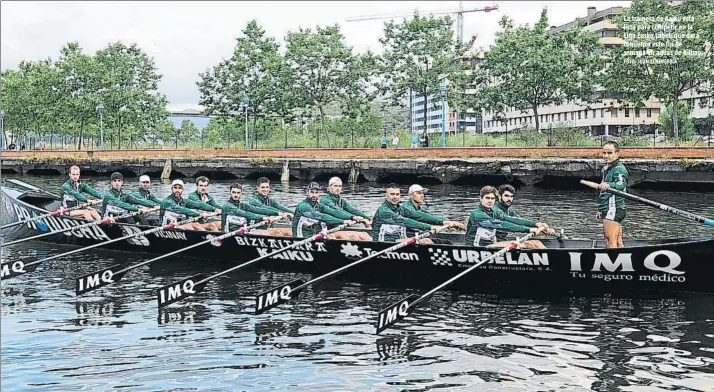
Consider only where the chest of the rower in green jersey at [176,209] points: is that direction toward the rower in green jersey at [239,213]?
yes

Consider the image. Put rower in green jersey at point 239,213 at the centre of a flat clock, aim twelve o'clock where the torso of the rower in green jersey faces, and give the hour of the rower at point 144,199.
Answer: The rower is roughly at 6 o'clock from the rower in green jersey.

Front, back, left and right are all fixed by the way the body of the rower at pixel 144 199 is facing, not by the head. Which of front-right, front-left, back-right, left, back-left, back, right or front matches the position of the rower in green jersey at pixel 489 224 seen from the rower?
front

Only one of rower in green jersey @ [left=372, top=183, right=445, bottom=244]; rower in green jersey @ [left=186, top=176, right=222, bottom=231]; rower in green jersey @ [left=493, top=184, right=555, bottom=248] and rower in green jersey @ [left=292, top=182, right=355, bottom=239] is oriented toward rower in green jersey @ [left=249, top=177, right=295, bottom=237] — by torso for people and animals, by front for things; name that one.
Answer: rower in green jersey @ [left=186, top=176, right=222, bottom=231]

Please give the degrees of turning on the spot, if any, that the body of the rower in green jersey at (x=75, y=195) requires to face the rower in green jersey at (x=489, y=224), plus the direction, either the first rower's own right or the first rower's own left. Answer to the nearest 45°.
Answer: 0° — they already face them

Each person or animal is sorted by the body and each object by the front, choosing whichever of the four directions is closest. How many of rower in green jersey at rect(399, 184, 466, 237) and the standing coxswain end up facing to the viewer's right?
1

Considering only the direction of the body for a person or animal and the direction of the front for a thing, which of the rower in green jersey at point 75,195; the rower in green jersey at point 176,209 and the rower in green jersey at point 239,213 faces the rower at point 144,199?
the rower in green jersey at point 75,195

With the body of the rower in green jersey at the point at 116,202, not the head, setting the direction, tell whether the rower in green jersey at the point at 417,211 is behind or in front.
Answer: in front

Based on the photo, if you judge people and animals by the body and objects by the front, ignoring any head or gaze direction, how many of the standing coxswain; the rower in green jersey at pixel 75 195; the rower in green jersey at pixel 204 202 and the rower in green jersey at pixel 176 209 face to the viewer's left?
1

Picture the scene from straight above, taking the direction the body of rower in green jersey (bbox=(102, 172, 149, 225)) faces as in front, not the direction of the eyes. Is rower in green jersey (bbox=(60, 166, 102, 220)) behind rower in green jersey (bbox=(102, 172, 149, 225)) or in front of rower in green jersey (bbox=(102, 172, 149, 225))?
behind

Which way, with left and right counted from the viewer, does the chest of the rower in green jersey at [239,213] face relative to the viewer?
facing the viewer and to the right of the viewer

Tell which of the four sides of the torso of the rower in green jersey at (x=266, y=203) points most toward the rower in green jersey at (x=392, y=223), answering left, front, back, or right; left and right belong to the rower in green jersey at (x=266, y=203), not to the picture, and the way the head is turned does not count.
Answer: front
